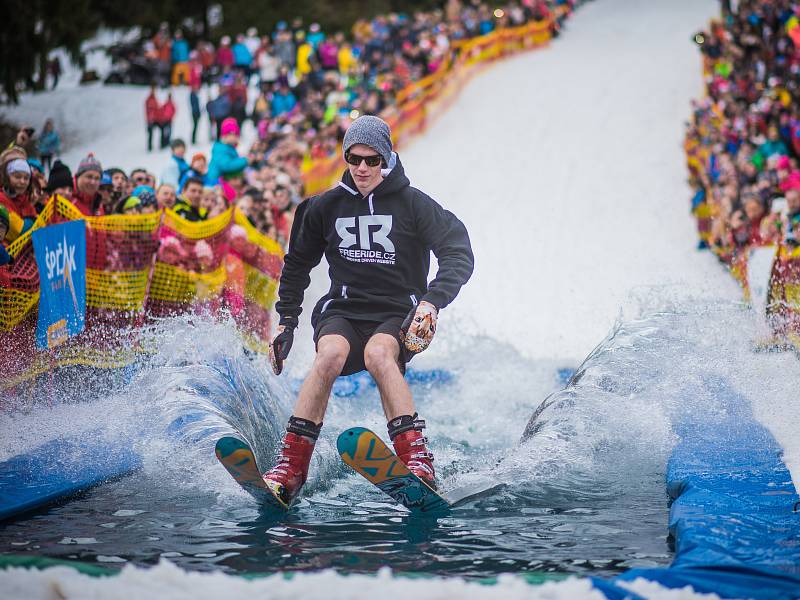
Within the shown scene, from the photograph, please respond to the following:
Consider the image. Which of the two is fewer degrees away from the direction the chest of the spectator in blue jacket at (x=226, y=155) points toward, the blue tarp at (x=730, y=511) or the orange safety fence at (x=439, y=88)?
the blue tarp

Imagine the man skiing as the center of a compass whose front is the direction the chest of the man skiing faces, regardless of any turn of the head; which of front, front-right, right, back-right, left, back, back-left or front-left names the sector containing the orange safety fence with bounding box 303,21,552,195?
back

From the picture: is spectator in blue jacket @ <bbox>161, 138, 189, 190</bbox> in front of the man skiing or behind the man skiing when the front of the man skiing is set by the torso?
behind

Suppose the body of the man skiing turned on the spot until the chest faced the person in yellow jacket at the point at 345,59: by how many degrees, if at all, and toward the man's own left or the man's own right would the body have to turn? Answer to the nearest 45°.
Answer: approximately 180°

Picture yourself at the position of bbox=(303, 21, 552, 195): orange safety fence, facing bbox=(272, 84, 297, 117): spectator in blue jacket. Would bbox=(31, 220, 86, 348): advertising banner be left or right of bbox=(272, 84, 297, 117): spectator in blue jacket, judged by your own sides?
left

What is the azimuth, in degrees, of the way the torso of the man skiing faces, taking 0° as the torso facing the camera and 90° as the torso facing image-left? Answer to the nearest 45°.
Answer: approximately 0°

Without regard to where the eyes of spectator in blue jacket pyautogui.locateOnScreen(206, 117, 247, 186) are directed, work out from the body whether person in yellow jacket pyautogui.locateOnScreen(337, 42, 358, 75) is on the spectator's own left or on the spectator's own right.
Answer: on the spectator's own left

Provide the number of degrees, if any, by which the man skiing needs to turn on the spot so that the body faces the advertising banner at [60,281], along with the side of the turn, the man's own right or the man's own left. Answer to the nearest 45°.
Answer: approximately 135° to the man's own right

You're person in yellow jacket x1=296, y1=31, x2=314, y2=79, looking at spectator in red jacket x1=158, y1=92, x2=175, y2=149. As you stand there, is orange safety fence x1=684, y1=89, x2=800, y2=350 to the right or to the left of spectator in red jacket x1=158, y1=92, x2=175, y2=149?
left

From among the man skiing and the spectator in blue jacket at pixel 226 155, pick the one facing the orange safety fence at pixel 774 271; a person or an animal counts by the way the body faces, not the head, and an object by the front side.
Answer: the spectator in blue jacket

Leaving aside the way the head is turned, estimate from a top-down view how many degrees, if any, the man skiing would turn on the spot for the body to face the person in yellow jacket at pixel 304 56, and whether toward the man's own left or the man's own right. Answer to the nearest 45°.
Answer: approximately 180°
